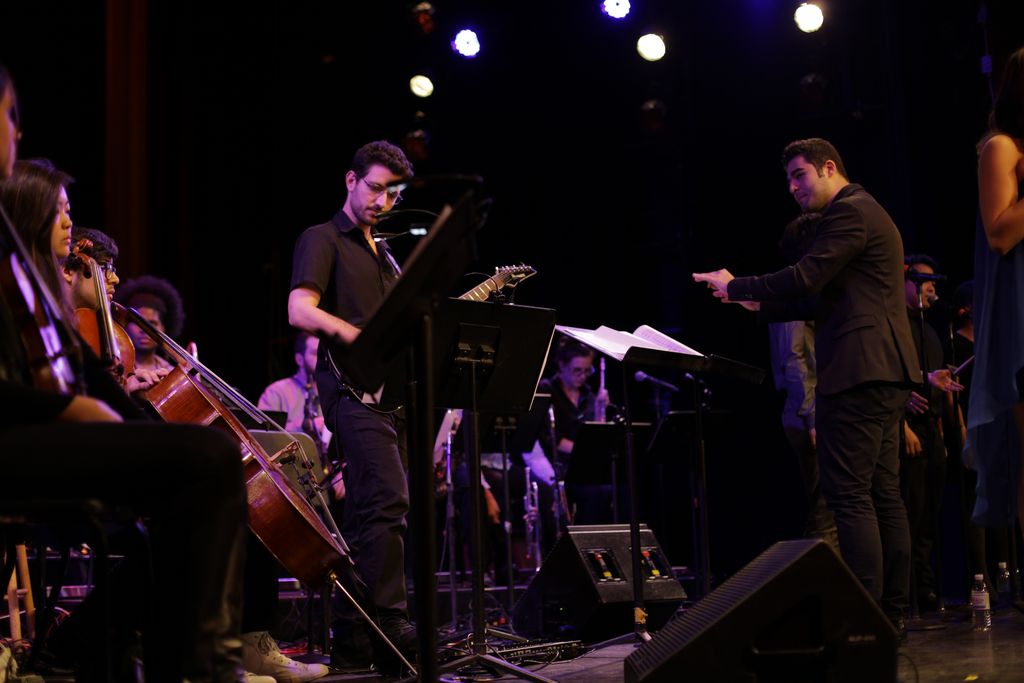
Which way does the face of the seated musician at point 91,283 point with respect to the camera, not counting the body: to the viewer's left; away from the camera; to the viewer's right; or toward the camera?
to the viewer's right

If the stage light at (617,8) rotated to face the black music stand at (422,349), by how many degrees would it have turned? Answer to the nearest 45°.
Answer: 0° — it already faces it

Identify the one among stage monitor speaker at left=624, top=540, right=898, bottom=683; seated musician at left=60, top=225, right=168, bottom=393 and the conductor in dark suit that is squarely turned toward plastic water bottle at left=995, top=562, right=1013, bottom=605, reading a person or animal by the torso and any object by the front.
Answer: the seated musician

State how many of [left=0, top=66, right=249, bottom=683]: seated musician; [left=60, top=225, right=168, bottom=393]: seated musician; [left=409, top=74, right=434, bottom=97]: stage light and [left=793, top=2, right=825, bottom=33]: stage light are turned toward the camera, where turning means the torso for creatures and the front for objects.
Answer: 2

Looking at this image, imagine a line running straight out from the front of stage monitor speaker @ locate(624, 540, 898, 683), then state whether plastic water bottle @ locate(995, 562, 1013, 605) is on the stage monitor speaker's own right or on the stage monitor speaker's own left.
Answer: on the stage monitor speaker's own right

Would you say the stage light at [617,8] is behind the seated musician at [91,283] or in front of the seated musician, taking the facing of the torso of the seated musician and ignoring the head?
in front

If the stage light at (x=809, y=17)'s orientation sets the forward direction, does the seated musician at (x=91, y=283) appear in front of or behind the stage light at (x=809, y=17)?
in front

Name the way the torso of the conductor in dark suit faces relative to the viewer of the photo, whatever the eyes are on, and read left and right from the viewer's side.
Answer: facing to the left of the viewer

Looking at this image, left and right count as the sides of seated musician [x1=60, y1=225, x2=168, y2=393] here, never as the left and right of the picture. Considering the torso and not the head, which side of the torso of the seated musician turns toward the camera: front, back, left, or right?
right

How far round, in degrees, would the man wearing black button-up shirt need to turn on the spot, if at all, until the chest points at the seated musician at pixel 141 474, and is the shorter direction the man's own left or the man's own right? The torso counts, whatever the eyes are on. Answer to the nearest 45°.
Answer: approximately 45° to the man's own right

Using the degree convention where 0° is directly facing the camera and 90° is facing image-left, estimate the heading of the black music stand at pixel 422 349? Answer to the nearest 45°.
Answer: approximately 135°
